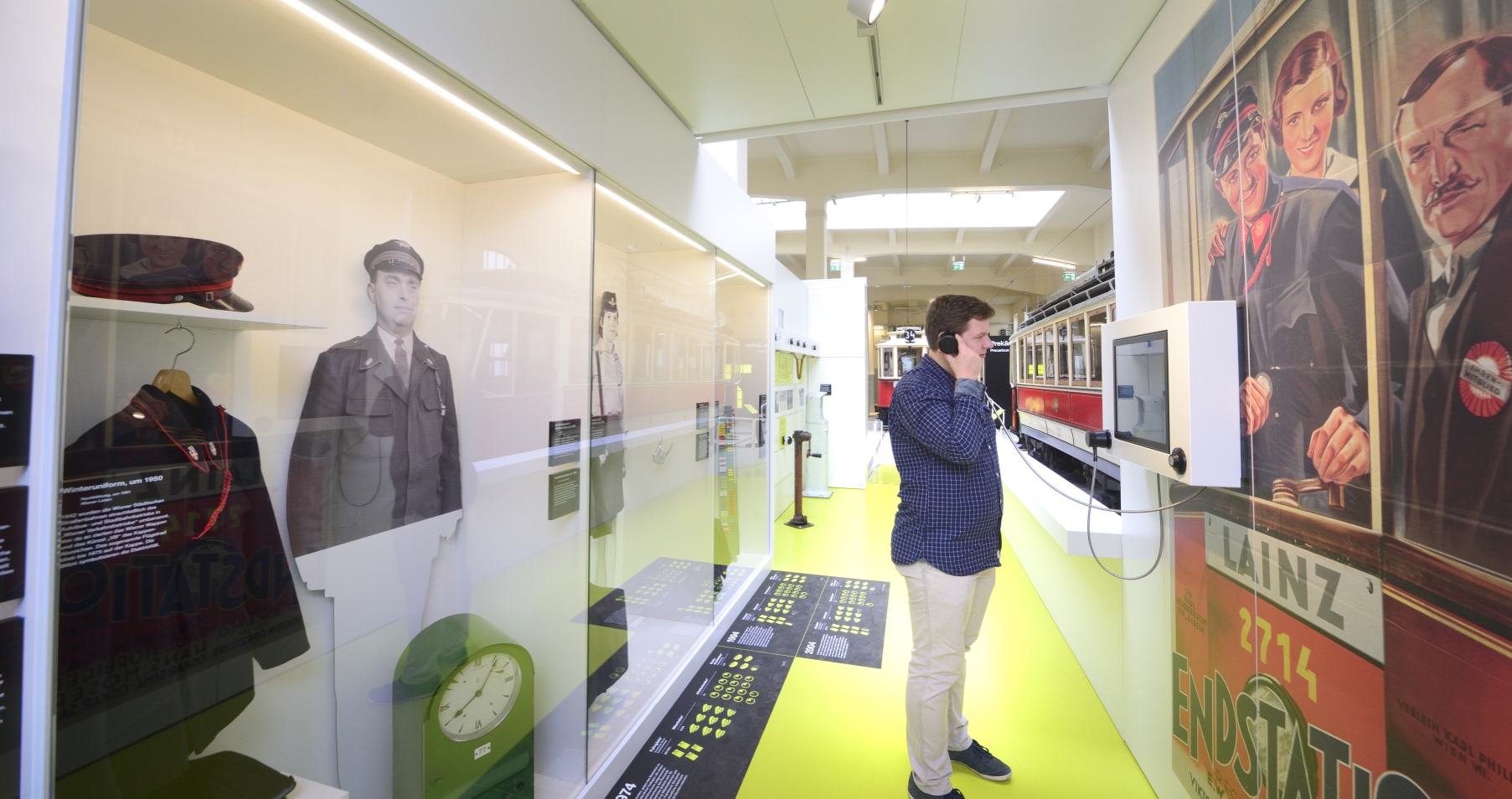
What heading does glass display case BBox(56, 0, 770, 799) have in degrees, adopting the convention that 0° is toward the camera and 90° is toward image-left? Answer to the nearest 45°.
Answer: approximately 315°

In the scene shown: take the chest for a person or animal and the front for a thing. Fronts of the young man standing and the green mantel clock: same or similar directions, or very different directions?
same or similar directions

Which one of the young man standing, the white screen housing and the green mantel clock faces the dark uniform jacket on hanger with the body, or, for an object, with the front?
the white screen housing

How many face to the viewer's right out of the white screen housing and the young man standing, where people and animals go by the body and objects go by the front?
1

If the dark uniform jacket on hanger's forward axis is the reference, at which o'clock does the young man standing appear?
The young man standing is roughly at 11 o'clock from the dark uniform jacket on hanger.

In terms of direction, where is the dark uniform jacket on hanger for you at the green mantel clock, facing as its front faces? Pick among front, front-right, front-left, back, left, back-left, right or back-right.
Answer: right

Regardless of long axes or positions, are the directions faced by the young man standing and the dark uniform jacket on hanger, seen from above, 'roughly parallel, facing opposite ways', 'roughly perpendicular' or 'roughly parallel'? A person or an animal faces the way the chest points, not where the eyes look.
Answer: roughly parallel

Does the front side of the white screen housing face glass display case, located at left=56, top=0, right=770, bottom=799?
yes

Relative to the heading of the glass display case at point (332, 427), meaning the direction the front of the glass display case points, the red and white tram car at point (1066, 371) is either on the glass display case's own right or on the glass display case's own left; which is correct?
on the glass display case's own left

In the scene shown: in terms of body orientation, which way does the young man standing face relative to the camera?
to the viewer's right

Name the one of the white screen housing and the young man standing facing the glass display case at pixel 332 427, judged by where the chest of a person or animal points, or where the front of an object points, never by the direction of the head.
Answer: the white screen housing

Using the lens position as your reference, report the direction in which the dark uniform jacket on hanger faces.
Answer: facing the viewer and to the right of the viewer

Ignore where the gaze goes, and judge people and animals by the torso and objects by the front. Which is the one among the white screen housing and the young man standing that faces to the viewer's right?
the young man standing

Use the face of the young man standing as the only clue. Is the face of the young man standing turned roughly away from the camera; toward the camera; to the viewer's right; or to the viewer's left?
to the viewer's right

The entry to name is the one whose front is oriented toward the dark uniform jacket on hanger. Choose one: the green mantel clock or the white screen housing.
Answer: the white screen housing

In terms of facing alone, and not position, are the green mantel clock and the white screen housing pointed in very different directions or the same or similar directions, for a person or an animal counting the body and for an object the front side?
very different directions

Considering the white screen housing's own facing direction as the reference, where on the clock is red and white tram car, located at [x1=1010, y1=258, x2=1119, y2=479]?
The red and white tram car is roughly at 4 o'clock from the white screen housing.

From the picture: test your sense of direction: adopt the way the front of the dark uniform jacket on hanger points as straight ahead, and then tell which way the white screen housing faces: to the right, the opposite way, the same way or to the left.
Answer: the opposite way
